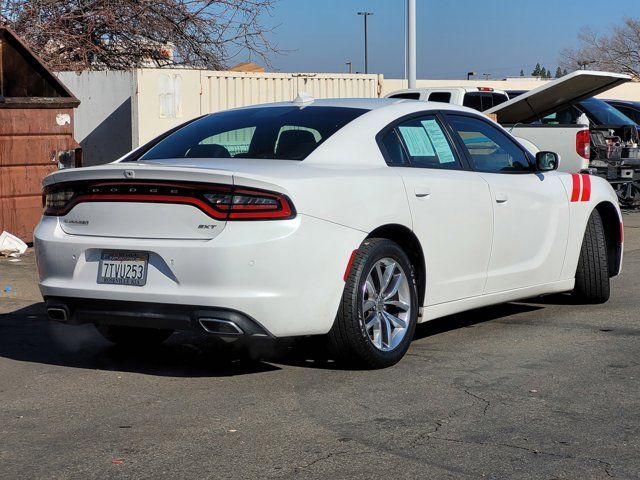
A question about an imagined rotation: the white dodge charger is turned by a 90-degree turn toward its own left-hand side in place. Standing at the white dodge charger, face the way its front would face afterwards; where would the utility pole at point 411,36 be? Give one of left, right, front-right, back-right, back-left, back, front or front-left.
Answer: front-right

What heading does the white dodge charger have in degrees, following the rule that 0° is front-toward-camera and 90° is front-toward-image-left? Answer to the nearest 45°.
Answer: approximately 225°
